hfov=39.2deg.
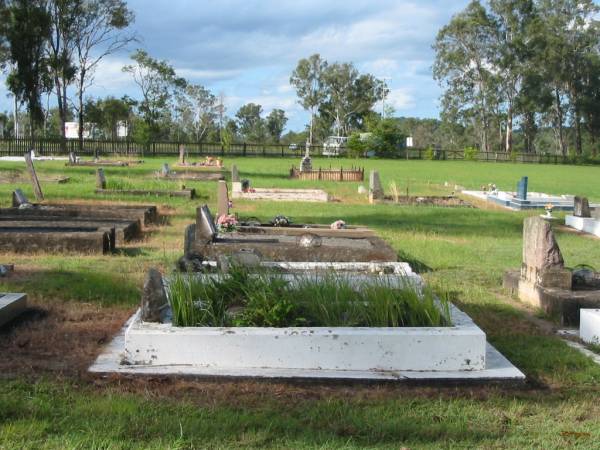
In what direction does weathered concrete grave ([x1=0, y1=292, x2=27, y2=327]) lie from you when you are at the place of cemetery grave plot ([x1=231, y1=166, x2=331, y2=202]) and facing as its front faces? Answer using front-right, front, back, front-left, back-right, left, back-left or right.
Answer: right

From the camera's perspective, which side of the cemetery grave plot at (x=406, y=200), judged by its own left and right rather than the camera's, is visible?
right

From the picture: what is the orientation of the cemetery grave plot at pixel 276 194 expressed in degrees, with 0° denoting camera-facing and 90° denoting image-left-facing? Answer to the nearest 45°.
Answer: approximately 270°

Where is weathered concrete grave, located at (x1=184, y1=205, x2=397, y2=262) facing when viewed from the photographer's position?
facing to the right of the viewer

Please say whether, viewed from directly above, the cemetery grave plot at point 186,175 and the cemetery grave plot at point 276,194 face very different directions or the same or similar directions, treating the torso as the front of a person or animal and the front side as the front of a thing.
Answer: same or similar directions

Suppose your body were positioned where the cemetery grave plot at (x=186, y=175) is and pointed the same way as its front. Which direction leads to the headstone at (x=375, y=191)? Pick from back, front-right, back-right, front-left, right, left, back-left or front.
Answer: front-right

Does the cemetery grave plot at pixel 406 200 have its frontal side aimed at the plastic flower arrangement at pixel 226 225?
no

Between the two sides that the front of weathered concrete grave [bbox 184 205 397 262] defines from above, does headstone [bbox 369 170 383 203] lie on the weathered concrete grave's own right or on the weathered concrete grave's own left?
on the weathered concrete grave's own left
